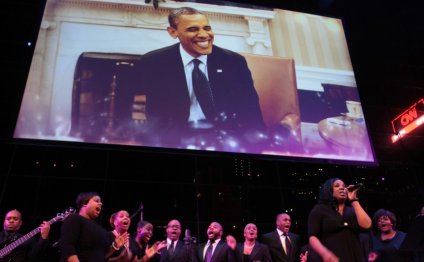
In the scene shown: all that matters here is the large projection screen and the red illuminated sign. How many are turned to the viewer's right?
0

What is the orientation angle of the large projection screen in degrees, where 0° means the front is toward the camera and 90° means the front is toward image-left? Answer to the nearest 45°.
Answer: approximately 0°

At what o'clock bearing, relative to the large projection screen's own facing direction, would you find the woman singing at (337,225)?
The woman singing is roughly at 11 o'clock from the large projection screen.

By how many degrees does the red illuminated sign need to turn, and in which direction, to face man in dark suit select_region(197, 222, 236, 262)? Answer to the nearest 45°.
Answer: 0° — it already faces them

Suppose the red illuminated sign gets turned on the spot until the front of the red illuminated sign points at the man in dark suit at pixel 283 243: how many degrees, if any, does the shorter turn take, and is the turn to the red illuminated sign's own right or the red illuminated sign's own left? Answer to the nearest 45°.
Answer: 0° — it already faces them

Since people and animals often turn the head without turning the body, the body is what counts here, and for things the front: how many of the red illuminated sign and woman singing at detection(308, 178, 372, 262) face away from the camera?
0
